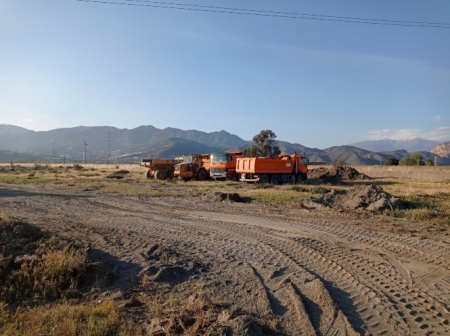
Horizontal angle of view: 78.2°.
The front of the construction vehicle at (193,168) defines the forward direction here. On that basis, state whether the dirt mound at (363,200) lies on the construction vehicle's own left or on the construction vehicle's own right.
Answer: on the construction vehicle's own left

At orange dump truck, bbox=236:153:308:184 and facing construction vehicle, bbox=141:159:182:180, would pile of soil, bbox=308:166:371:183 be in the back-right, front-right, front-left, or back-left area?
back-right

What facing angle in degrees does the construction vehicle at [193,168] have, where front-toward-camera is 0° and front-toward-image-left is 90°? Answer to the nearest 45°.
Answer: approximately 45°

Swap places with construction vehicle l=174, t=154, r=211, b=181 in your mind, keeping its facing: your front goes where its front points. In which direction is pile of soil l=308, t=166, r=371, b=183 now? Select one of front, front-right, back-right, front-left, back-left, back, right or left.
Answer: back-left

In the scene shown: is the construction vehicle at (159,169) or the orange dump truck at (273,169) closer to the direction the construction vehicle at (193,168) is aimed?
the construction vehicle

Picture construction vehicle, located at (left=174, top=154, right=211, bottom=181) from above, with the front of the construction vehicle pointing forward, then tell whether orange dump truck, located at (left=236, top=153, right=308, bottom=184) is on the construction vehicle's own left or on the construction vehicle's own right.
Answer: on the construction vehicle's own left

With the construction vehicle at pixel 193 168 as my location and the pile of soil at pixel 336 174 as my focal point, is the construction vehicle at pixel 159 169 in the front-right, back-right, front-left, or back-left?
back-left

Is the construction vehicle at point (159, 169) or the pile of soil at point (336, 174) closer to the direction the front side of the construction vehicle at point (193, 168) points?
the construction vehicle
